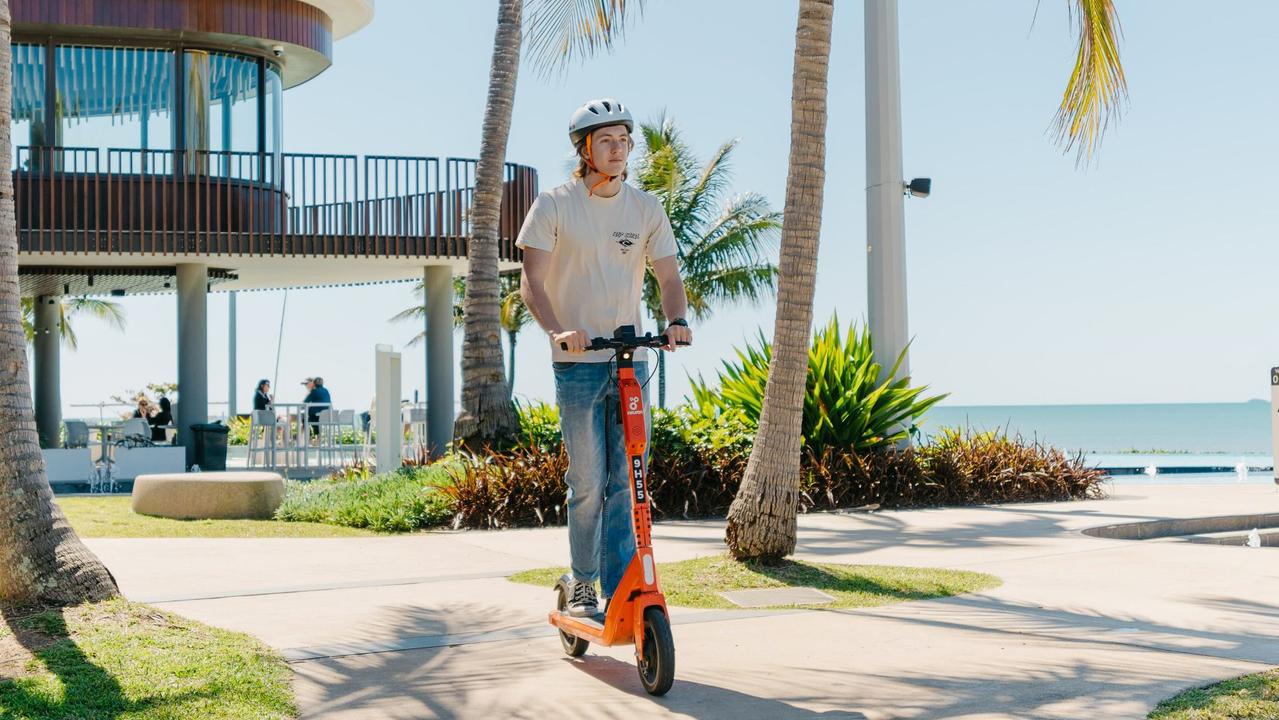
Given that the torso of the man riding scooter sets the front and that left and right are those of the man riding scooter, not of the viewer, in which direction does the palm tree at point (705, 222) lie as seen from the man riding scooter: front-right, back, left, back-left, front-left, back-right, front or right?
back-left

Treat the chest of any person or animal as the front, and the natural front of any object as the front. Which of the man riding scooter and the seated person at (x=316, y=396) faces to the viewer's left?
the seated person

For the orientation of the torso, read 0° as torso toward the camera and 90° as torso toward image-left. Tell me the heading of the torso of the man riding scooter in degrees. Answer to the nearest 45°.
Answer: approximately 315°

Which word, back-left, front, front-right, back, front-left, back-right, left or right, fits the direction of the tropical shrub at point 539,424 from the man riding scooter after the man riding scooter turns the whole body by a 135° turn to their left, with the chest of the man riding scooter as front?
front

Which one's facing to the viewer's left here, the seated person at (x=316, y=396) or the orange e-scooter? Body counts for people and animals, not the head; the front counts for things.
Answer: the seated person

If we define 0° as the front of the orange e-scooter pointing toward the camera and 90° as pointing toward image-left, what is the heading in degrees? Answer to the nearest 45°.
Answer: approximately 315°

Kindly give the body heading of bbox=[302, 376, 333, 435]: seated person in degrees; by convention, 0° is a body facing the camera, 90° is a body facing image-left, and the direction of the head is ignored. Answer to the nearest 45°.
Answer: approximately 90°

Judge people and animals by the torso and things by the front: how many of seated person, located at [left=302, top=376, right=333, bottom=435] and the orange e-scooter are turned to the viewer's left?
1

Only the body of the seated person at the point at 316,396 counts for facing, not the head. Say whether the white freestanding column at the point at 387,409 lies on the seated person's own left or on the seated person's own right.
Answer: on the seated person's own left
